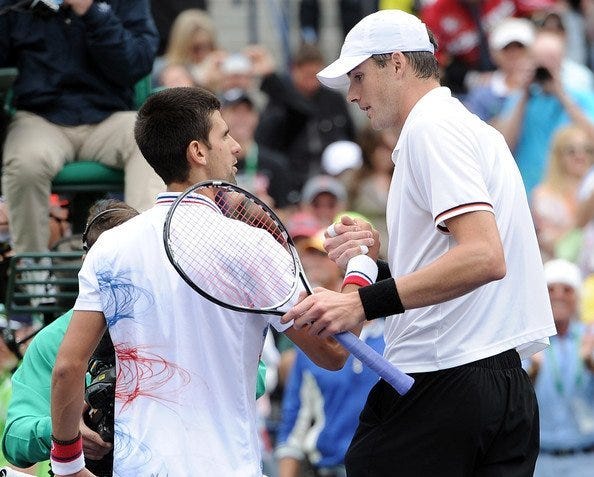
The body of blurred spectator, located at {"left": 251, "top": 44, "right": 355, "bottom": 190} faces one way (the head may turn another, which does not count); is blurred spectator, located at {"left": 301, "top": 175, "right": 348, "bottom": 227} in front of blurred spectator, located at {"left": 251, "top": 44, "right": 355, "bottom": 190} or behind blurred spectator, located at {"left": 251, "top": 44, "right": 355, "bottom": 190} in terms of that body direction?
in front

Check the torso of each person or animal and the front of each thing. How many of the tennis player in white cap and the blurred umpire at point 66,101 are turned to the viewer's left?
1

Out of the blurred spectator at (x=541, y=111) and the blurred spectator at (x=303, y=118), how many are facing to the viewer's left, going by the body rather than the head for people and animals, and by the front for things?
0

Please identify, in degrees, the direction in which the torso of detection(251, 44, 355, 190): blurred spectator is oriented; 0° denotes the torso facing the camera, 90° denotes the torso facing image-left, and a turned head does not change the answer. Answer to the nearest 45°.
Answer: approximately 0°

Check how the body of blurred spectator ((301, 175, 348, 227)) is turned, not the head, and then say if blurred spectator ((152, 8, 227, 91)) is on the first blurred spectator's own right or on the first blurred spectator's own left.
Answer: on the first blurred spectator's own right

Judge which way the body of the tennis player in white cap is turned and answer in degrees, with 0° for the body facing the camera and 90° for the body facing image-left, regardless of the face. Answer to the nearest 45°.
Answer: approximately 90°

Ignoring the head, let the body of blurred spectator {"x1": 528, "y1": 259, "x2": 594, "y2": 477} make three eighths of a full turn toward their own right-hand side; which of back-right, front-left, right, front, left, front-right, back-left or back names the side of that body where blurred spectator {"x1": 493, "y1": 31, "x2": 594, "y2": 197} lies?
front-right

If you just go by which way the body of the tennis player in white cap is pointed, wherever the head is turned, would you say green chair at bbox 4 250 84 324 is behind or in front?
in front
